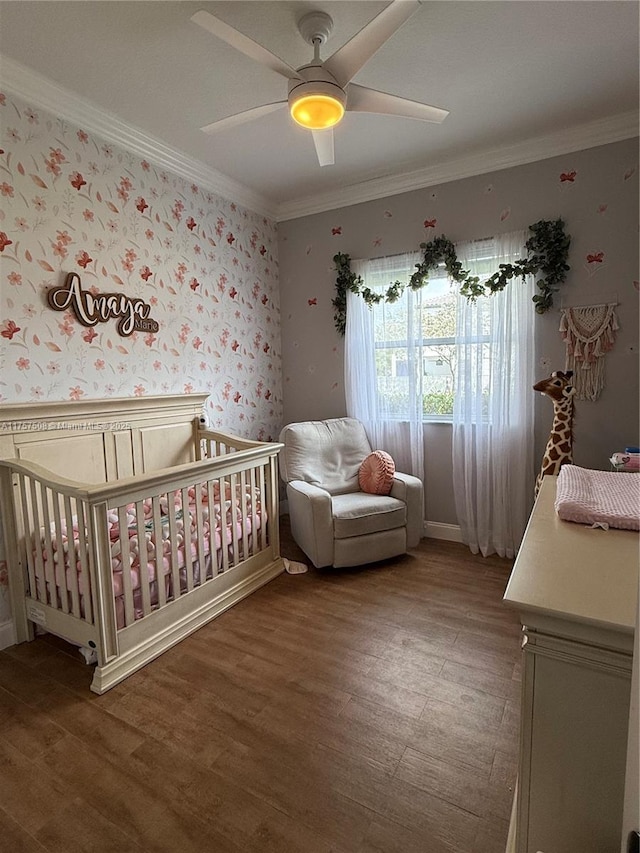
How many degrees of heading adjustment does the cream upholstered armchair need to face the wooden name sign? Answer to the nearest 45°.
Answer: approximately 135° to its right

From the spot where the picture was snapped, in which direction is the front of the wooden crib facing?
facing the viewer and to the right of the viewer

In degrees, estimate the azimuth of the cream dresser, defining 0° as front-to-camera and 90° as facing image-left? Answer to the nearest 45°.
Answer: approximately 90°

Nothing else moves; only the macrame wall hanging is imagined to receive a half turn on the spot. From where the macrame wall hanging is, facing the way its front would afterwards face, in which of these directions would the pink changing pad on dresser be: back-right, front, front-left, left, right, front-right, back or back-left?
back

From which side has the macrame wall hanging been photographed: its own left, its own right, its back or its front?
front

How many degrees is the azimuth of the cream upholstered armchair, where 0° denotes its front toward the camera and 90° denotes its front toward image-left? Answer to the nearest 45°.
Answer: approximately 315°

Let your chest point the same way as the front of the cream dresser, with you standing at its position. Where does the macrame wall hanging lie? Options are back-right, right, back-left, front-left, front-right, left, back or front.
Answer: right

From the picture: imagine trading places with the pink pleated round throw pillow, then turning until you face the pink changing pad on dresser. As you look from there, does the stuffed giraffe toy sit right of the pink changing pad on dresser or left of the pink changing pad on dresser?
left

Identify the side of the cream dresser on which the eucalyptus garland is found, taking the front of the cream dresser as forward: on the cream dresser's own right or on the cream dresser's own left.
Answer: on the cream dresser's own right

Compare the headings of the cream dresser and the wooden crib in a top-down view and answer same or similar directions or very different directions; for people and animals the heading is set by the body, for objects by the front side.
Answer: very different directions

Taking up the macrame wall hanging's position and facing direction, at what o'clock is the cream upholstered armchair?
The cream upholstered armchair is roughly at 2 o'clock from the macrame wall hanging.

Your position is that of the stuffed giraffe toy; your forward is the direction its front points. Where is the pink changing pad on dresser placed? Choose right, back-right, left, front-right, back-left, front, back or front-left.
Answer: left

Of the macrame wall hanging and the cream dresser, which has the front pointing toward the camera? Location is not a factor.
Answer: the macrame wall hanging

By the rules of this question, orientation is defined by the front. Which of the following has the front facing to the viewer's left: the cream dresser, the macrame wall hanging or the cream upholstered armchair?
the cream dresser

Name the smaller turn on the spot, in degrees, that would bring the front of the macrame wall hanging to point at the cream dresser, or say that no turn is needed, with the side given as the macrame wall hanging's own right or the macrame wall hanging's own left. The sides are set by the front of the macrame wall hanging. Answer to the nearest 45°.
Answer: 0° — it already faces it

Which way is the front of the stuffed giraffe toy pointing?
to the viewer's left

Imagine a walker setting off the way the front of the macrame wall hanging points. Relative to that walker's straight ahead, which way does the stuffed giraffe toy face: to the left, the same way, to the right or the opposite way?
to the right

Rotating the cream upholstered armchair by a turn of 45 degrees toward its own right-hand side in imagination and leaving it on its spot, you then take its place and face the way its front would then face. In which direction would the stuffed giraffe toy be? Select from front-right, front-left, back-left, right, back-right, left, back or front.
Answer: left
